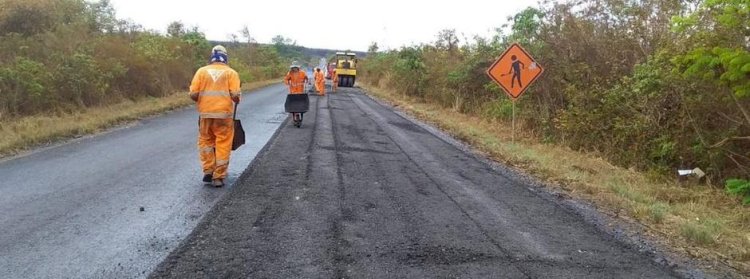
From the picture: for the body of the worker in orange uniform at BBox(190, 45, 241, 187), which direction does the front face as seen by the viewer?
away from the camera

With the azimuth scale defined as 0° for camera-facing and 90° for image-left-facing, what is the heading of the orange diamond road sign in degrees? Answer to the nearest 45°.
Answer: approximately 0°

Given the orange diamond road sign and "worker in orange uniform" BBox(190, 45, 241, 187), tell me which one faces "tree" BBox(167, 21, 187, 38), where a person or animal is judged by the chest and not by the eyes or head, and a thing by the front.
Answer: the worker in orange uniform

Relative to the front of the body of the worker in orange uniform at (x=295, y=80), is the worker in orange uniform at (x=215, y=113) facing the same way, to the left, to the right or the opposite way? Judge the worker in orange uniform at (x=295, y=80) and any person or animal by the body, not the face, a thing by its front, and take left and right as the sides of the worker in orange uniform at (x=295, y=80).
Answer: the opposite way

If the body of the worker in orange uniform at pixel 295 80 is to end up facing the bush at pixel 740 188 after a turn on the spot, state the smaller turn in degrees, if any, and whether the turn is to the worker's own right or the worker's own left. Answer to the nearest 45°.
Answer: approximately 45° to the worker's own left

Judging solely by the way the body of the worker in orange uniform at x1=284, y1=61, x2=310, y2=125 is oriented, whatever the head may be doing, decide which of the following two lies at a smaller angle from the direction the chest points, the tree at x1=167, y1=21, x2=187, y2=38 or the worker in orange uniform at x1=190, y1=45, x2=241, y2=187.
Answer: the worker in orange uniform

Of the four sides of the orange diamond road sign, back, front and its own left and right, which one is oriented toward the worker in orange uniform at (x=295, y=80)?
right

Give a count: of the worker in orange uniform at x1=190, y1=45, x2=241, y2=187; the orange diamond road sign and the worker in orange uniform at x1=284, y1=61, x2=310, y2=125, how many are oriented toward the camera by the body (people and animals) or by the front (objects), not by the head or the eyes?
2

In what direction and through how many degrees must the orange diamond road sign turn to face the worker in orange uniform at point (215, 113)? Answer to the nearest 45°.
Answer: approximately 45° to its right

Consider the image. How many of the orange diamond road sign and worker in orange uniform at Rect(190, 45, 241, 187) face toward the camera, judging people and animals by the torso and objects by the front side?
1

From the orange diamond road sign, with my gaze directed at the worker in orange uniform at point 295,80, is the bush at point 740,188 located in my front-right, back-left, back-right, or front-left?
back-left

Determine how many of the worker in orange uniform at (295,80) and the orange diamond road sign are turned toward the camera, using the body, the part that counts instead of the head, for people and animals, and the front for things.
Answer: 2

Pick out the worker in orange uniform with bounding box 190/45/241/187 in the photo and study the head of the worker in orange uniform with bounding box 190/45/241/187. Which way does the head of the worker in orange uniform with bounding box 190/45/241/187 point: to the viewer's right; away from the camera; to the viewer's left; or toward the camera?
away from the camera
